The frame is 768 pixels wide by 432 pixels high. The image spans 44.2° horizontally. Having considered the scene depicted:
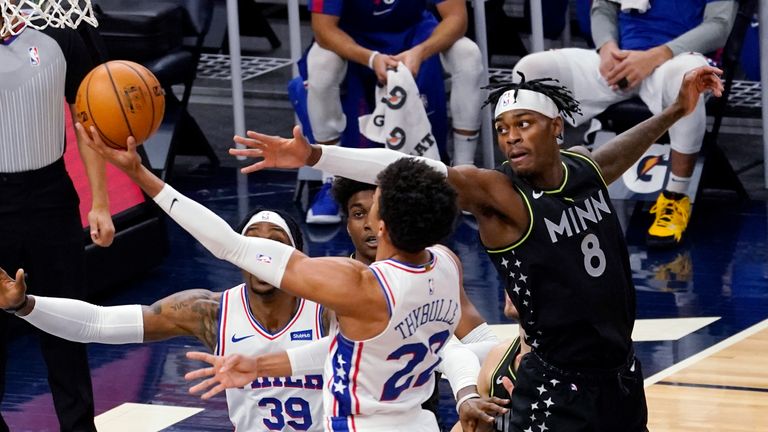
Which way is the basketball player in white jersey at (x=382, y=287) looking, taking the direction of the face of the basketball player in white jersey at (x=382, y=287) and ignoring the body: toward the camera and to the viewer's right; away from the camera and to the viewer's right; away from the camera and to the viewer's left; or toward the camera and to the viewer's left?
away from the camera and to the viewer's left

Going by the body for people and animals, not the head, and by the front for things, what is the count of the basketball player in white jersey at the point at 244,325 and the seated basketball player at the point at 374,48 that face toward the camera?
2

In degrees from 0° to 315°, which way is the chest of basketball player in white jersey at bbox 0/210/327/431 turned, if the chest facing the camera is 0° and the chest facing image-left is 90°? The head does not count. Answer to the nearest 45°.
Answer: approximately 0°

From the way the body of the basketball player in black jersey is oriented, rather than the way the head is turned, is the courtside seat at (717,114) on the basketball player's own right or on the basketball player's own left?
on the basketball player's own left

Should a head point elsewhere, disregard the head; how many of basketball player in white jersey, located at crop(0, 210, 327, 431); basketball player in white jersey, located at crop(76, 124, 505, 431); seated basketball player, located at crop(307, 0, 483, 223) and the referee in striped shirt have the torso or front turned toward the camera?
3

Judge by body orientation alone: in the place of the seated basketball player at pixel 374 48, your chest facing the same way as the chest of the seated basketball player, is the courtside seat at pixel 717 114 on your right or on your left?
on your left

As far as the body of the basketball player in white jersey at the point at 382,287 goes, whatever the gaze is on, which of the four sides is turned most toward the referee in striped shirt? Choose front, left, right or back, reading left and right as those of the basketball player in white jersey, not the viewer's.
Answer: front
